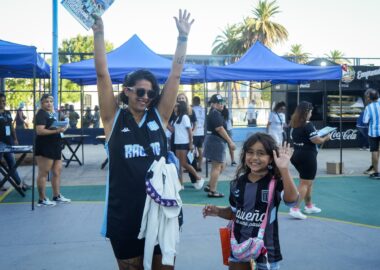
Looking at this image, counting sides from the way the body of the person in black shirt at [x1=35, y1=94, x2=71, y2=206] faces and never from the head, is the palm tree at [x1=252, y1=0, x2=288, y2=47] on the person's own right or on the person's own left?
on the person's own left

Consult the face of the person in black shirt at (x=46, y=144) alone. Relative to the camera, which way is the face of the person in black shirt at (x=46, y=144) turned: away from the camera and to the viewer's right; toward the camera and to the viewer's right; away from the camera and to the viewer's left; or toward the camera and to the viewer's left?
toward the camera and to the viewer's right

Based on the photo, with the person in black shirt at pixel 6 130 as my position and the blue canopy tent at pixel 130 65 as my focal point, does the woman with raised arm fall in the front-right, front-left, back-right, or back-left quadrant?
back-right

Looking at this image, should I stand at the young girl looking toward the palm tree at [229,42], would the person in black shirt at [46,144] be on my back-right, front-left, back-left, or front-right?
front-left

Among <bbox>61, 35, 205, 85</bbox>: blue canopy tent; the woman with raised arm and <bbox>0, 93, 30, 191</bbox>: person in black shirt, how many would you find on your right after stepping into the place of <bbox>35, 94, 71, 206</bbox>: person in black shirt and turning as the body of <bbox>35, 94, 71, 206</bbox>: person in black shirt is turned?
1

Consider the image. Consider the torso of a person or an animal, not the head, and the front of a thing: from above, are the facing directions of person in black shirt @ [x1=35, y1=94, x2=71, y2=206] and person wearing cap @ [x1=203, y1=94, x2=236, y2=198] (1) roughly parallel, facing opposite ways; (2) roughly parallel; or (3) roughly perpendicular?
roughly parallel
